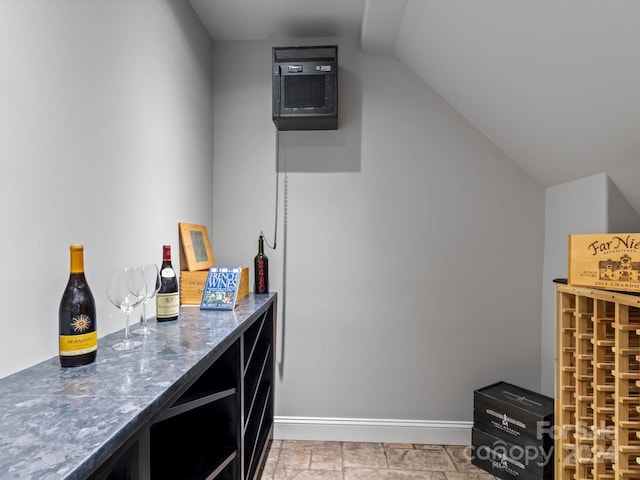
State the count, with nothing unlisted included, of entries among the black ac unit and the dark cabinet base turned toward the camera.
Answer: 1

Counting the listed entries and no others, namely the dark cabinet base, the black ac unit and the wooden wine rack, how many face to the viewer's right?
1

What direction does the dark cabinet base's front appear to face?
to the viewer's right

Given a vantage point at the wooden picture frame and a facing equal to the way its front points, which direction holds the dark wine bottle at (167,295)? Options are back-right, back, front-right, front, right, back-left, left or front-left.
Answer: front-right

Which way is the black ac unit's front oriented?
toward the camera

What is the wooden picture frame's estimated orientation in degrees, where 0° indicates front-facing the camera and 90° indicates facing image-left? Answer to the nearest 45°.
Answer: approximately 315°

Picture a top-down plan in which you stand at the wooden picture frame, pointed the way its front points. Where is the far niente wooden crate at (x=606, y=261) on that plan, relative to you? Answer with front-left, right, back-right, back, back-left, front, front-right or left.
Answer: front

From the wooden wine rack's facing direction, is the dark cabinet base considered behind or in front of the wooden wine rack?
in front

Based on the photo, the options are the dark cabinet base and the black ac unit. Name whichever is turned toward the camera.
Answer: the black ac unit

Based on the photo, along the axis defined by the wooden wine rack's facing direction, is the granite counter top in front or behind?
in front

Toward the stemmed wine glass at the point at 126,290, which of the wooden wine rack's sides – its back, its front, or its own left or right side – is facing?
front

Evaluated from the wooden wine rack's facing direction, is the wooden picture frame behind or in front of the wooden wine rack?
in front

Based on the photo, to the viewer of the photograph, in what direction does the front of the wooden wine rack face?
facing the viewer and to the left of the viewer

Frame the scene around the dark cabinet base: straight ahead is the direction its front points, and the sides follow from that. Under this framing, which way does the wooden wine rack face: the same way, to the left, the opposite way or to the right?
the opposite way
